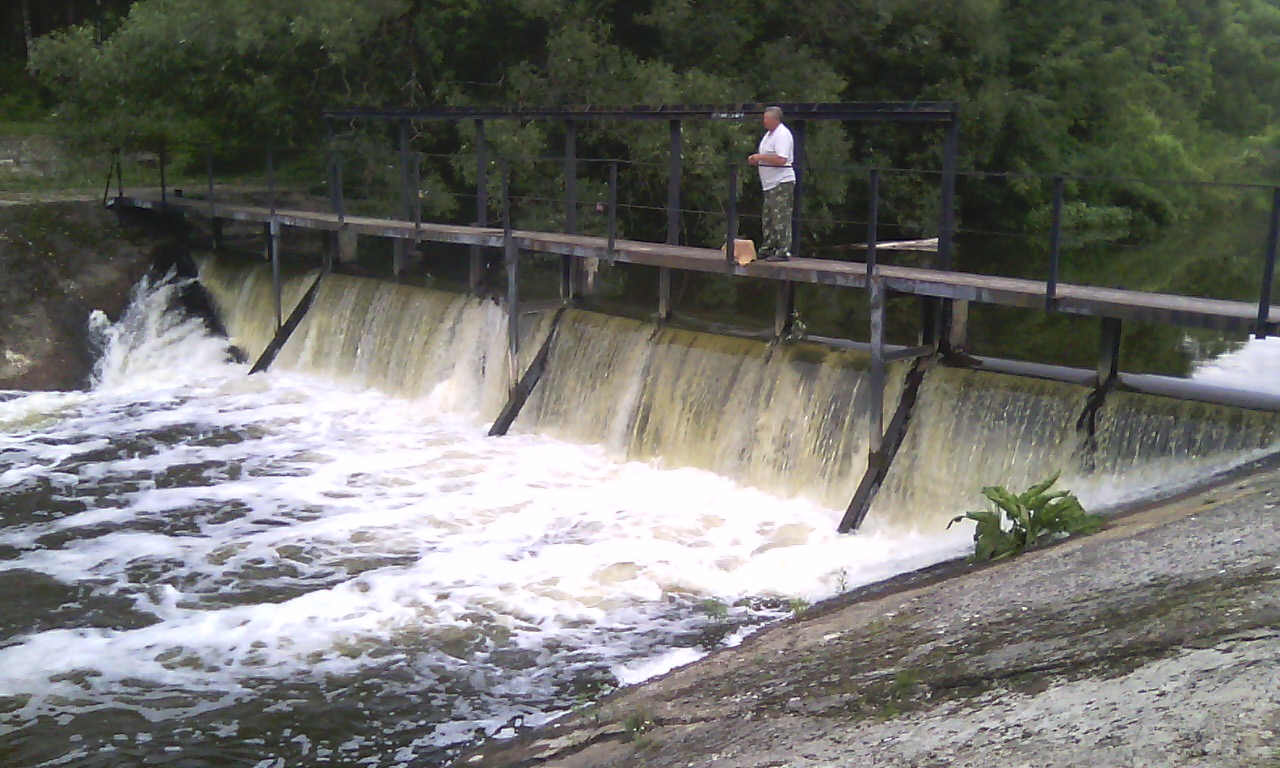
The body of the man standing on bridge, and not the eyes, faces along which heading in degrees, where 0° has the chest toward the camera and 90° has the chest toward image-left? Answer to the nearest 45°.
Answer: approximately 90°

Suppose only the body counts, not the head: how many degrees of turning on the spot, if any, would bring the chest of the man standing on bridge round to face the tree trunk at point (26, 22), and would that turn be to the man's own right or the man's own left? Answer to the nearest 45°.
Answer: approximately 45° to the man's own right

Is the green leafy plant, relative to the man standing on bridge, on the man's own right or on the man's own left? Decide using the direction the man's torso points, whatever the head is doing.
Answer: on the man's own left

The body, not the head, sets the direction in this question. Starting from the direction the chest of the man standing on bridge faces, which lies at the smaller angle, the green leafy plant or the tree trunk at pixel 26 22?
the tree trunk
